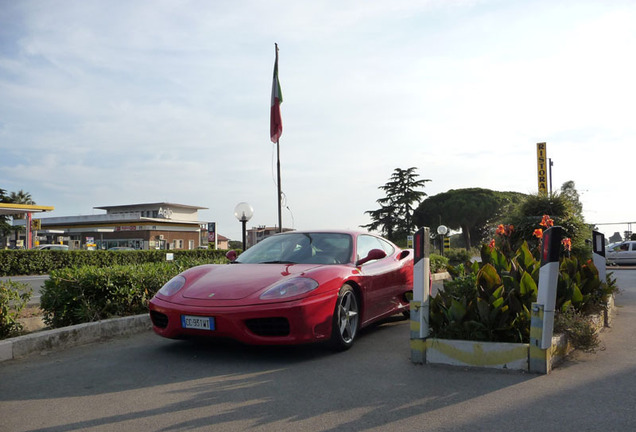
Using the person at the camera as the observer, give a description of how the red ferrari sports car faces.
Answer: facing the viewer and to the left of the viewer

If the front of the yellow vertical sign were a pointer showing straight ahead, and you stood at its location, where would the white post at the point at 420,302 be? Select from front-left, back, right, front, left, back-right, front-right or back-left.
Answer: front

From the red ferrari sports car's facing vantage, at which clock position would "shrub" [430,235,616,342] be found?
The shrub is roughly at 8 o'clock from the red ferrari sports car.

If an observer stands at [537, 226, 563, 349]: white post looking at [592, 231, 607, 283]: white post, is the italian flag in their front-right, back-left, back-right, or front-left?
front-left

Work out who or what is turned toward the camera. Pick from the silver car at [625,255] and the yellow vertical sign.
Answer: the yellow vertical sign

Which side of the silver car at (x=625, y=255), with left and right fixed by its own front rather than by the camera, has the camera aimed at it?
left

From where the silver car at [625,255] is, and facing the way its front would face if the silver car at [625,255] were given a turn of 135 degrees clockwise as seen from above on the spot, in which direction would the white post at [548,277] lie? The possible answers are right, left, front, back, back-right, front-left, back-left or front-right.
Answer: back-right

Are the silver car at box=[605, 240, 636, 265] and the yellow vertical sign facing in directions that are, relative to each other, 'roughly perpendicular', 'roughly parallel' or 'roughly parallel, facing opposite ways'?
roughly perpendicular

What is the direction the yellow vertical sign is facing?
toward the camera

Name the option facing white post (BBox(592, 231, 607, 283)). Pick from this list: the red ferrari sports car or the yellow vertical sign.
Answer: the yellow vertical sign

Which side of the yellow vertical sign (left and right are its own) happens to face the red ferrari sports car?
front

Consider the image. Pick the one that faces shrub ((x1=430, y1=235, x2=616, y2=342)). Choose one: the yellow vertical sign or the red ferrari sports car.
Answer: the yellow vertical sign

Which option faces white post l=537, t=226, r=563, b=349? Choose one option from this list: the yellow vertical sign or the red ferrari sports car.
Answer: the yellow vertical sign
